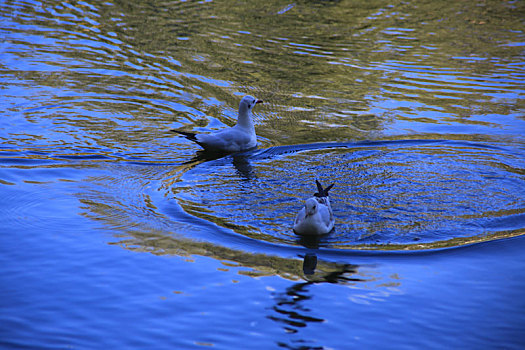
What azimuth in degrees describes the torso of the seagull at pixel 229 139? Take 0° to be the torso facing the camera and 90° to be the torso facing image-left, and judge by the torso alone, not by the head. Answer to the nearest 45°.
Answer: approximately 270°

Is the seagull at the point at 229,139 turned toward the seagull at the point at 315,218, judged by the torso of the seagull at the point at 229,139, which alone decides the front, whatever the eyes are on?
no
